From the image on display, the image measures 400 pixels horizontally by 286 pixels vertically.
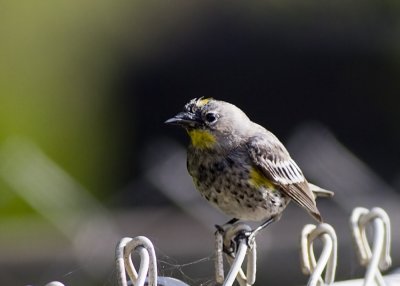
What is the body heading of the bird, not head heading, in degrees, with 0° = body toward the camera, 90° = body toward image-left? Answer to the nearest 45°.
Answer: approximately 45°
